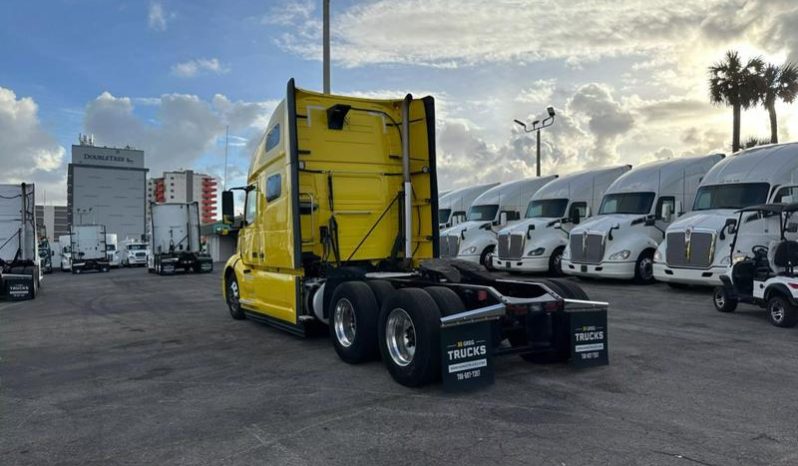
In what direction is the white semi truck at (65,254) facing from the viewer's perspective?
toward the camera

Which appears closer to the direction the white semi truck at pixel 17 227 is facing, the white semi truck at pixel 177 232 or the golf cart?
the white semi truck at pixel 177 232

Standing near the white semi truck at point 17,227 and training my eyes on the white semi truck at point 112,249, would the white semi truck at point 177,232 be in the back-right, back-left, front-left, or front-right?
front-right

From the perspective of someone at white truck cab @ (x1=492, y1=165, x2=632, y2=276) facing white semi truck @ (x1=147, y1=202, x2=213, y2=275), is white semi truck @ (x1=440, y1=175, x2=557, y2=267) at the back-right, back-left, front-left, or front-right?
front-right

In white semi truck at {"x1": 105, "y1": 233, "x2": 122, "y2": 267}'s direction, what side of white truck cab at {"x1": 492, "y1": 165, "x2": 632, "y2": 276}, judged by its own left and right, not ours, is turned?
right

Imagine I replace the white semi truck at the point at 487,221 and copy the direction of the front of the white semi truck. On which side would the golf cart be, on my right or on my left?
on my left

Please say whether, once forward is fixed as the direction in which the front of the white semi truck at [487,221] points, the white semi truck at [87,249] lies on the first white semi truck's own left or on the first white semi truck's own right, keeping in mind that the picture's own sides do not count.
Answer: on the first white semi truck's own right

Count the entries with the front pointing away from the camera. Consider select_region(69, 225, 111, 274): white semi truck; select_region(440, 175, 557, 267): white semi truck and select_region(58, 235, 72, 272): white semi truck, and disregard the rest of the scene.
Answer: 1

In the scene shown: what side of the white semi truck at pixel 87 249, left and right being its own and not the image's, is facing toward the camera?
back

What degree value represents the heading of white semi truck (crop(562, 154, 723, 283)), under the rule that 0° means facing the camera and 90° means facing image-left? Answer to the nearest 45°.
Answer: approximately 45°

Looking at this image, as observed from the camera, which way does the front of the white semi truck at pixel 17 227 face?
facing away from the viewer

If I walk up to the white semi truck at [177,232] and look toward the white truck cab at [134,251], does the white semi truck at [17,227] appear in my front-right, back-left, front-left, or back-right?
back-left

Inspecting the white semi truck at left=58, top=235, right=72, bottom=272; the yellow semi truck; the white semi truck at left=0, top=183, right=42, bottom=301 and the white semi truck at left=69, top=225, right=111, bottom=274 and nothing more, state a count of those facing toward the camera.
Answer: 1

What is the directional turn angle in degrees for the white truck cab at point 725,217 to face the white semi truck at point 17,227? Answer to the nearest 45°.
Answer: approximately 45° to its right

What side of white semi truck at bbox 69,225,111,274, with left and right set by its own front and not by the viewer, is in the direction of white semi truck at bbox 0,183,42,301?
back

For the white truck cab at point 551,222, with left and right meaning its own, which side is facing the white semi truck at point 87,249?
right
